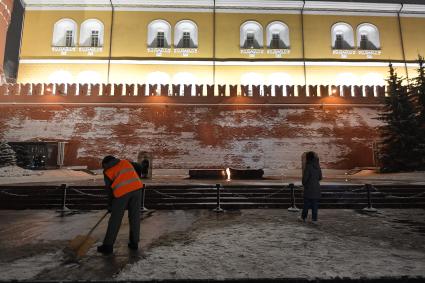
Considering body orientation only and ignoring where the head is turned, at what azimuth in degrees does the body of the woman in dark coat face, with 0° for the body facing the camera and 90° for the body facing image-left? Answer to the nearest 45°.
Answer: approximately 180°

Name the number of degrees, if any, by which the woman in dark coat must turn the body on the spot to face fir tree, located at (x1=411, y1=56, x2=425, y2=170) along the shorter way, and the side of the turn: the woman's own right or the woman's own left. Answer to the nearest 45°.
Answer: approximately 45° to the woman's own right

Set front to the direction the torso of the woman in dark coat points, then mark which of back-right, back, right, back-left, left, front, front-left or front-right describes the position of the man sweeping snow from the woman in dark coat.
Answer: back-left

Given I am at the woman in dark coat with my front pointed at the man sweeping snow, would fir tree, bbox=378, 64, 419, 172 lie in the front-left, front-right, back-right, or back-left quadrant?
back-right

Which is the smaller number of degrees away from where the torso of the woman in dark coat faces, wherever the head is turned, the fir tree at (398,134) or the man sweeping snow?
the fir tree
